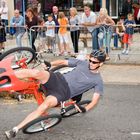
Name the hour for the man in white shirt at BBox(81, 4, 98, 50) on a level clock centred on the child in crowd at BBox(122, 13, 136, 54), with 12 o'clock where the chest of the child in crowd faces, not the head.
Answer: The man in white shirt is roughly at 3 o'clock from the child in crowd.

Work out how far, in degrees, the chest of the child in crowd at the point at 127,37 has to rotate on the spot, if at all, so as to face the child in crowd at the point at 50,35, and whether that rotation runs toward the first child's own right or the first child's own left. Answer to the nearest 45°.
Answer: approximately 90° to the first child's own right

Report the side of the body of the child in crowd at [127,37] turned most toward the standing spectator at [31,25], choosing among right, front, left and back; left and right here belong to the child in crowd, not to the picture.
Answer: right

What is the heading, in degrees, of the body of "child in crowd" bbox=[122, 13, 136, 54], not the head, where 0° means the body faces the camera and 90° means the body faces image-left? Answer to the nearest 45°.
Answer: approximately 0°

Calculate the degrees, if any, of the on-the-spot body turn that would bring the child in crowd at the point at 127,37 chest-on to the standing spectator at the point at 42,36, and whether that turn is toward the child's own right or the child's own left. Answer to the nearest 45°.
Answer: approximately 90° to the child's own right

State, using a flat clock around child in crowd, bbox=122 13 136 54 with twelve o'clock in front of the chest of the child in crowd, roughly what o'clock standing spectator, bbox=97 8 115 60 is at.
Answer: The standing spectator is roughly at 2 o'clock from the child in crowd.
